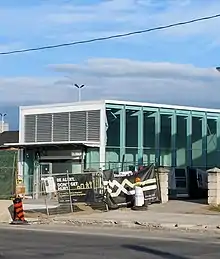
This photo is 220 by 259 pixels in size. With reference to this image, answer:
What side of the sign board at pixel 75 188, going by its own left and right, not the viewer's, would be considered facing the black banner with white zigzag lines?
left

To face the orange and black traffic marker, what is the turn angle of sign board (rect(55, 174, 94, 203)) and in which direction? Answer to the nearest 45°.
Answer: approximately 45° to its right

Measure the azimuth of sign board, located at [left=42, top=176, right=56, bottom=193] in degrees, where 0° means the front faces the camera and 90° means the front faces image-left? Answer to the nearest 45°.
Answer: approximately 0°

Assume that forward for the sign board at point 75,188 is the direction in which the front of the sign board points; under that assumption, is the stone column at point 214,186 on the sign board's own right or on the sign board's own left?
on the sign board's own left

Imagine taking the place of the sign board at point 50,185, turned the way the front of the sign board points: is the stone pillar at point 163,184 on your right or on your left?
on your left

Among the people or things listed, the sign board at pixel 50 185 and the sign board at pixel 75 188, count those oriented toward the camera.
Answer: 2

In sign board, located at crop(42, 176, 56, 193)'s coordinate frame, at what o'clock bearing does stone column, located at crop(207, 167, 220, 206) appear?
The stone column is roughly at 9 o'clock from the sign board.

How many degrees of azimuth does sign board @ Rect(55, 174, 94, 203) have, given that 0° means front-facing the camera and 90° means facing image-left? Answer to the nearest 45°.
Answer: approximately 0°
